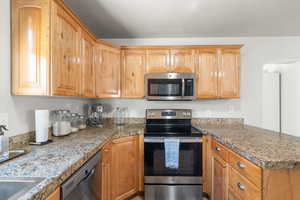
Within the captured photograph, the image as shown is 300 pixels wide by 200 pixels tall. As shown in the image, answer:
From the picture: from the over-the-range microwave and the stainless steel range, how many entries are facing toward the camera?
2

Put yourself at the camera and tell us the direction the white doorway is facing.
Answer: facing the viewer and to the left of the viewer

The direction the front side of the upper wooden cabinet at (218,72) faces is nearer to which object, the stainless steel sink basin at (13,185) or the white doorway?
the stainless steel sink basin

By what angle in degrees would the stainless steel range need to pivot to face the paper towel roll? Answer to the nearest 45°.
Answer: approximately 45° to its right

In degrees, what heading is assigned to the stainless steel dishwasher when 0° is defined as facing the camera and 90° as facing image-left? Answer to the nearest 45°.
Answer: approximately 315°

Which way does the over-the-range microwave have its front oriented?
toward the camera

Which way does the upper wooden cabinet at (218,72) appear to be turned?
toward the camera

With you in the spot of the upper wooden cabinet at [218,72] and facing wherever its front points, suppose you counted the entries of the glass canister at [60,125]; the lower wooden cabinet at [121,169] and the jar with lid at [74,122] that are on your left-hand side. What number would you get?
0

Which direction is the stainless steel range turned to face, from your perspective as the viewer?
facing the viewer

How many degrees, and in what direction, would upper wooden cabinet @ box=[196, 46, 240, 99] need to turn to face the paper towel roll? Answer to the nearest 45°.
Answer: approximately 45° to its right

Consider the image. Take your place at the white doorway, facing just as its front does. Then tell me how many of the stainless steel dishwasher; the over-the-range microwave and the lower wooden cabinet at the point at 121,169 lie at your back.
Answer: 0

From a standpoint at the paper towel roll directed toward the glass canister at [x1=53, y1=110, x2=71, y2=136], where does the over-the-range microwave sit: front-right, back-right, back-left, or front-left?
front-right

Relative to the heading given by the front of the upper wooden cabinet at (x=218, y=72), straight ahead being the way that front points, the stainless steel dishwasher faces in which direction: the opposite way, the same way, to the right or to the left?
to the left
